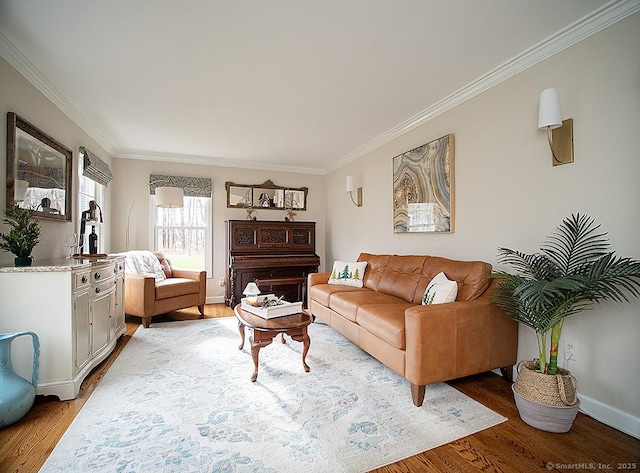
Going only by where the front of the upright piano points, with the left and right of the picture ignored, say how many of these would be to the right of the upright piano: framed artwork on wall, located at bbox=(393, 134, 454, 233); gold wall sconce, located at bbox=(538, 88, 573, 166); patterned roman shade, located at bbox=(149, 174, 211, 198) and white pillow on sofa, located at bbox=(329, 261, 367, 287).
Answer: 1

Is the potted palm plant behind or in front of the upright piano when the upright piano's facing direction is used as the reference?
in front

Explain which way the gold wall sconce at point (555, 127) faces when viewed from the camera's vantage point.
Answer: facing the viewer and to the left of the viewer

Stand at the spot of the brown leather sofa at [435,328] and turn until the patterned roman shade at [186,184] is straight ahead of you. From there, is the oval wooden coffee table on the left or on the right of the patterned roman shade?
left

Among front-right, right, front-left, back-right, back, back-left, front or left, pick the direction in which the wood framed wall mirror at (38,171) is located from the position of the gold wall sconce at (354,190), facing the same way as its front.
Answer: front

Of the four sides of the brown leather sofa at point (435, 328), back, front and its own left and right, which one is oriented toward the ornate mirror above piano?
right

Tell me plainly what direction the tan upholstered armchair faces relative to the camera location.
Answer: facing the viewer and to the right of the viewer

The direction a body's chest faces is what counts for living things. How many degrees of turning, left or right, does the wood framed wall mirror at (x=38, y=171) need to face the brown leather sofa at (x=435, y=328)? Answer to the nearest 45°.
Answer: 0° — it already faces it

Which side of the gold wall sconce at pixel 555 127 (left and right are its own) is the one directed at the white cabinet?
front

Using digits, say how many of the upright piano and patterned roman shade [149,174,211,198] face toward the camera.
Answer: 2

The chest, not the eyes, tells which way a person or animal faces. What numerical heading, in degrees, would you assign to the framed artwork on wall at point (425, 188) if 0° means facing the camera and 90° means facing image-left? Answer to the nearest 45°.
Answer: approximately 45°

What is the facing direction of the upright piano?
toward the camera

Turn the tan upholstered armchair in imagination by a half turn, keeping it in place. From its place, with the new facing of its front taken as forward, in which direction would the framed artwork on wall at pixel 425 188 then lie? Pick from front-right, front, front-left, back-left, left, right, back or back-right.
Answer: back

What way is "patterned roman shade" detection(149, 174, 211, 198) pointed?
toward the camera

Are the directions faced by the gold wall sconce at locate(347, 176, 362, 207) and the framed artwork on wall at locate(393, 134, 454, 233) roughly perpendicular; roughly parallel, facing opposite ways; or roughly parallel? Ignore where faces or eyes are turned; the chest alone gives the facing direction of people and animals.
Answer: roughly parallel
